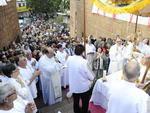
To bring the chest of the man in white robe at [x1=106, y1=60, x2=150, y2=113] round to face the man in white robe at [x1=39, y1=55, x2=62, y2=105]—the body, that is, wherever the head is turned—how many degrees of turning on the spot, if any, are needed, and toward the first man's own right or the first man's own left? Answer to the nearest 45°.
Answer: approximately 45° to the first man's own left

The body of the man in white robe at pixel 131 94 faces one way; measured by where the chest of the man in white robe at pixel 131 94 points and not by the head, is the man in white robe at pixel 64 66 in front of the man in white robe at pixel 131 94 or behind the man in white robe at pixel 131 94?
in front

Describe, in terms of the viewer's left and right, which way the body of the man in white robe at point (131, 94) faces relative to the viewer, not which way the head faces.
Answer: facing away from the viewer

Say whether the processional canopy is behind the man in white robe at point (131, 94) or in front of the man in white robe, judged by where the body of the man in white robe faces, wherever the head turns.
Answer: in front

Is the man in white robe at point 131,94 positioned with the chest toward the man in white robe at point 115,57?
yes

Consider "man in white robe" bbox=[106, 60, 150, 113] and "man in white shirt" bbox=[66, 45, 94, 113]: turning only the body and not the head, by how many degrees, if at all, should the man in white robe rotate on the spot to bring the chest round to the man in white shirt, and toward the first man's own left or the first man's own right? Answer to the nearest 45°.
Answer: approximately 45° to the first man's own left

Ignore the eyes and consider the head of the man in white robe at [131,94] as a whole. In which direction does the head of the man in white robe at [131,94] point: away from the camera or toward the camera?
away from the camera

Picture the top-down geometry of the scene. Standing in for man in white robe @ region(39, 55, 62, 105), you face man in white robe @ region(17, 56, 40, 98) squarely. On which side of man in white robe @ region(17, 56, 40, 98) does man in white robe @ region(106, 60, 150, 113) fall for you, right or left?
left

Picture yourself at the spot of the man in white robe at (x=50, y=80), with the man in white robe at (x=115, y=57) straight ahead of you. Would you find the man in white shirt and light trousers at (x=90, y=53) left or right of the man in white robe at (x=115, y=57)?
left

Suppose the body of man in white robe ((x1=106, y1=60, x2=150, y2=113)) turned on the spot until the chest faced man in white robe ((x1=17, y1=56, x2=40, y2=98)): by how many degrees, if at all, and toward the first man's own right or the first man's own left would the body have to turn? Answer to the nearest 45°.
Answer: approximately 45° to the first man's own left
